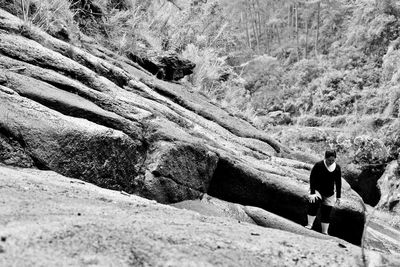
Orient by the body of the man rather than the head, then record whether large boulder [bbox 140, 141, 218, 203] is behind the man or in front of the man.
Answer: in front

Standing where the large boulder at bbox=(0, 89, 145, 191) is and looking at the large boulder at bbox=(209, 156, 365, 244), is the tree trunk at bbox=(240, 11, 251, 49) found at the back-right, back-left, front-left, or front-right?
front-left

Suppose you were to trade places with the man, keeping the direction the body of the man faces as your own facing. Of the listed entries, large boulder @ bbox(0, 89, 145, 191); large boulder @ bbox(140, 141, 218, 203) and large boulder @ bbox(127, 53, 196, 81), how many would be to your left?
0

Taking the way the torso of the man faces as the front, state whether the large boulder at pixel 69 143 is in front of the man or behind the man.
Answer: in front

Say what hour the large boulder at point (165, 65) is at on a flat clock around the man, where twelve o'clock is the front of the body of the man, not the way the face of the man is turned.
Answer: The large boulder is roughly at 4 o'clock from the man.

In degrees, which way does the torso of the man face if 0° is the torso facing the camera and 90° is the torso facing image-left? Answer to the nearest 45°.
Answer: approximately 0°

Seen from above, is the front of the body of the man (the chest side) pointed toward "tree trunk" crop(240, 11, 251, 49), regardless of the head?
no

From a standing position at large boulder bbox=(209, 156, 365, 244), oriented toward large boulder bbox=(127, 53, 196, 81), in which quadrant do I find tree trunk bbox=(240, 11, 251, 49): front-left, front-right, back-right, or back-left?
front-right

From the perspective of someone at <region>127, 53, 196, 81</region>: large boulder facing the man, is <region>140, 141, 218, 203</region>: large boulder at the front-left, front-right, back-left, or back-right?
front-right
